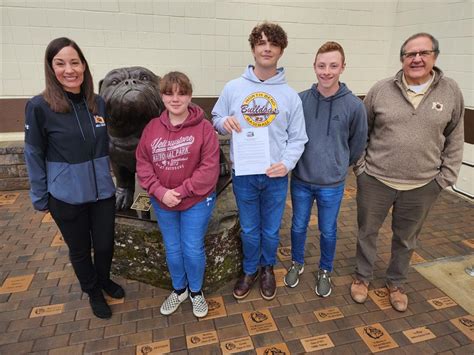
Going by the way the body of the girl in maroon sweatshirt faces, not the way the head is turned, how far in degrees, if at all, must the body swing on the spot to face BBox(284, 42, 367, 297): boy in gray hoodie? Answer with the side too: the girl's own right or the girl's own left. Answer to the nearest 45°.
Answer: approximately 90° to the girl's own left
